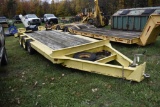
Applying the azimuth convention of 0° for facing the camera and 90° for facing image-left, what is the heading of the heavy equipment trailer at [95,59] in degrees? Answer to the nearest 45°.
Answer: approximately 315°
